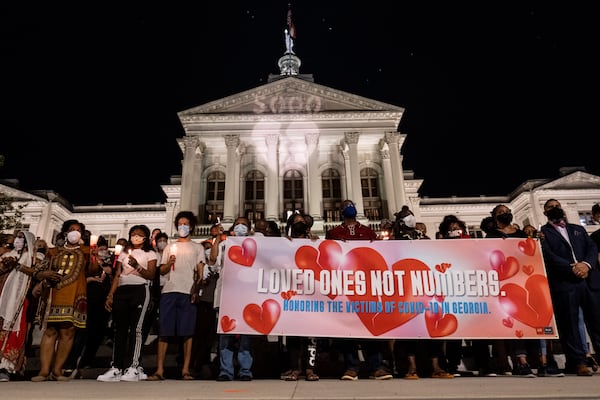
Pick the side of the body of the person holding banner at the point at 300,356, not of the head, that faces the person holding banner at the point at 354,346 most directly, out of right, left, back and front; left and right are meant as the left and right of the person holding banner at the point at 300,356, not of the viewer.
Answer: left

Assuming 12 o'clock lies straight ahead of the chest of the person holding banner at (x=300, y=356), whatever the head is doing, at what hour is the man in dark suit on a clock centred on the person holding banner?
The man in dark suit is roughly at 9 o'clock from the person holding banner.

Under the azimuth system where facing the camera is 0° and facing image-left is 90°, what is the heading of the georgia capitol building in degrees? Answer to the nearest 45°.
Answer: approximately 0°

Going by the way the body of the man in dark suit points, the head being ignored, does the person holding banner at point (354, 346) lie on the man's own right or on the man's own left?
on the man's own right

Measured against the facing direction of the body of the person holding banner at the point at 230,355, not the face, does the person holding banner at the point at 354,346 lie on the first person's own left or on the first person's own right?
on the first person's own left

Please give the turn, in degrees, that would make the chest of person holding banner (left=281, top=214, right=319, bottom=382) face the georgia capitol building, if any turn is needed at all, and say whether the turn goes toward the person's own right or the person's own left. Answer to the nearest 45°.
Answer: approximately 180°
